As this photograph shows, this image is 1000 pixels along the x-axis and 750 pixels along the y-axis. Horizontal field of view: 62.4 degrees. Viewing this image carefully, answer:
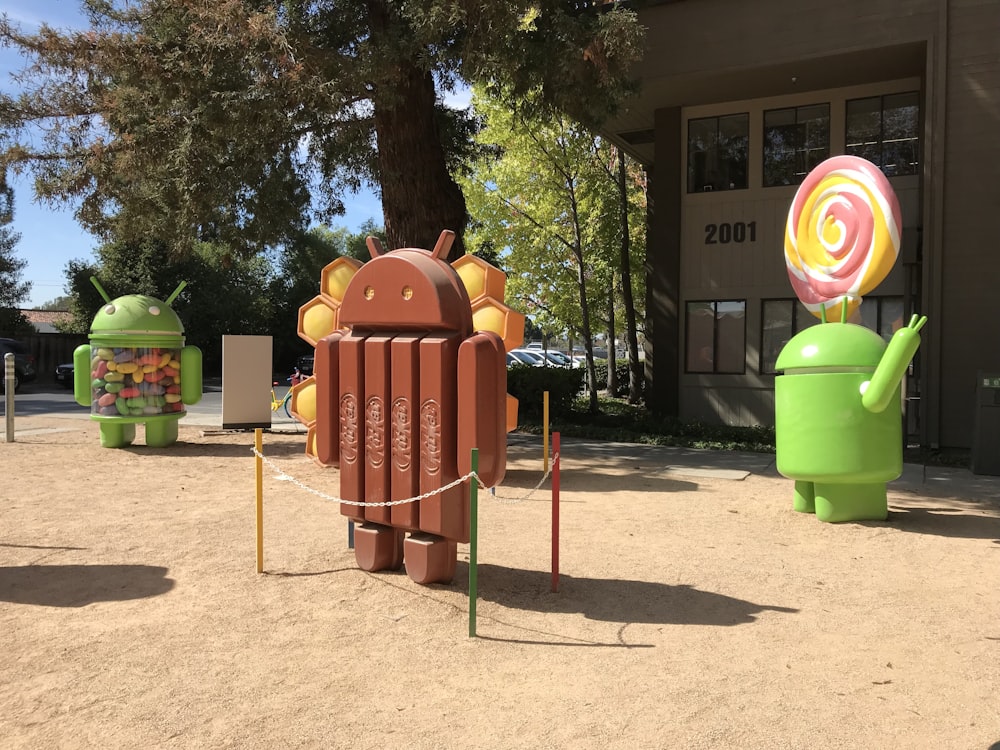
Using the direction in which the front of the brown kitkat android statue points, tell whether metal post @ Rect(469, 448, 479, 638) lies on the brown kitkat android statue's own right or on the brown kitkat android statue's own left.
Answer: on the brown kitkat android statue's own left

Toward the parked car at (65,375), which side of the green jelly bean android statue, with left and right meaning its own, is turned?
back

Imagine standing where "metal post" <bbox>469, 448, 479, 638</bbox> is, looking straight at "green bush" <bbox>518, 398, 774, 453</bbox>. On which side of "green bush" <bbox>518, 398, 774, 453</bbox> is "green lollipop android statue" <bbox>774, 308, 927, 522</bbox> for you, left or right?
right

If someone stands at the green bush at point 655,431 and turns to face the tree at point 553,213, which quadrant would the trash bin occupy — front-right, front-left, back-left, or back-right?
back-right

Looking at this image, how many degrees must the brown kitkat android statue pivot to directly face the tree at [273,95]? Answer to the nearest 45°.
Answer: approximately 135° to its right

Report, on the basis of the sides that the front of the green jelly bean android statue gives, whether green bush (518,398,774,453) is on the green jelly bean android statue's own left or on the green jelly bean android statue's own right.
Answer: on the green jelly bean android statue's own left

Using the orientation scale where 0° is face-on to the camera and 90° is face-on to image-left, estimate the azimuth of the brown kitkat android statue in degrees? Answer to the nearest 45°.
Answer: approximately 45°

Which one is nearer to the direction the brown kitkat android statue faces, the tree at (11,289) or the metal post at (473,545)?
the metal post
